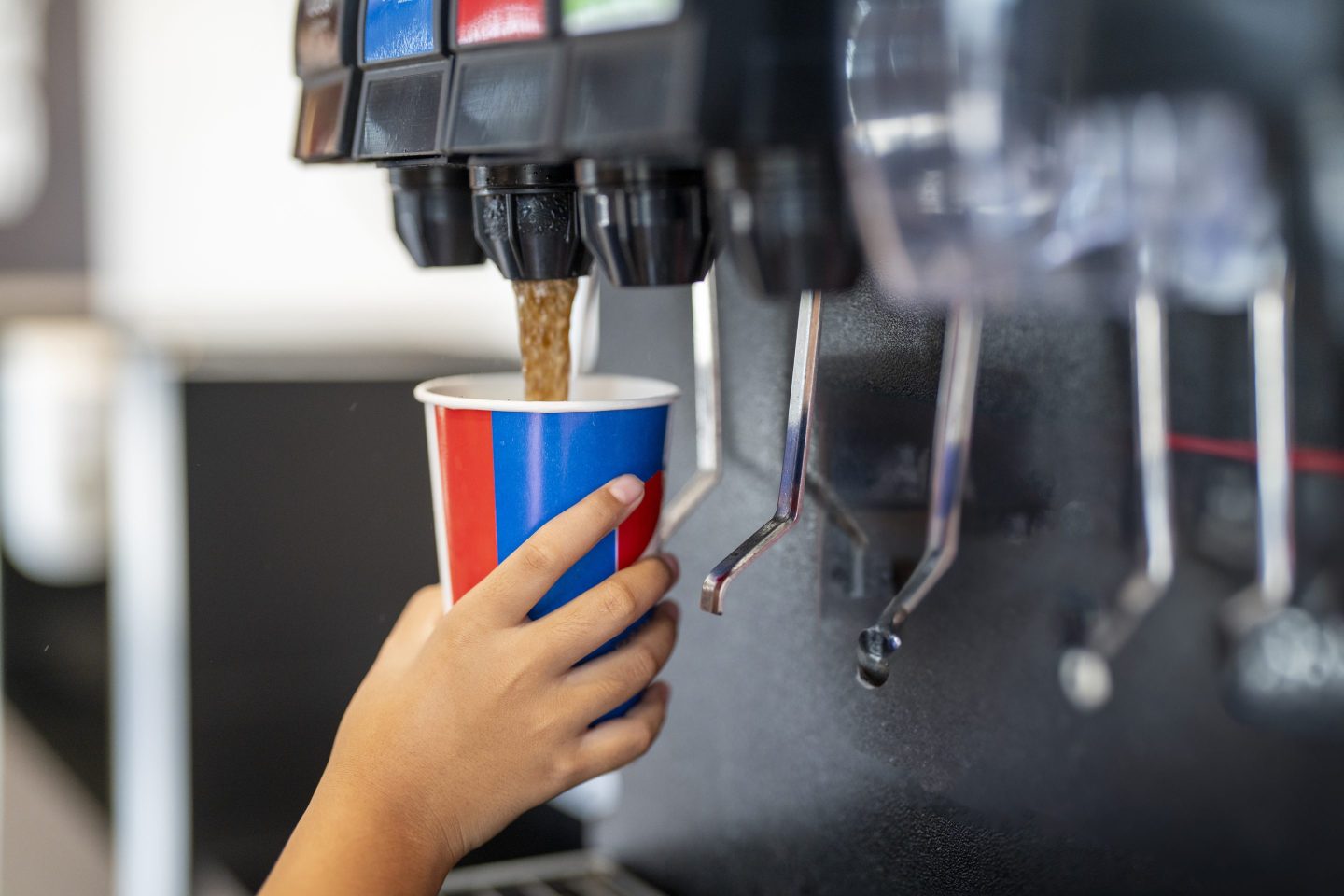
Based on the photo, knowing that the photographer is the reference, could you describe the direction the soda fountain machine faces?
facing the viewer and to the left of the viewer
